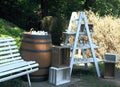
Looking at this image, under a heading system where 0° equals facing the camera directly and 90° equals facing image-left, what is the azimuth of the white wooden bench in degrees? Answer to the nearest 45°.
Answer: approximately 315°

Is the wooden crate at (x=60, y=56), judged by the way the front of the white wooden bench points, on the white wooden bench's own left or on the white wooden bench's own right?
on the white wooden bench's own left

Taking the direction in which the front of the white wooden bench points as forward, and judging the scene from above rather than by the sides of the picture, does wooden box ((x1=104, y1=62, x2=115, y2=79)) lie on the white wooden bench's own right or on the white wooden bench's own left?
on the white wooden bench's own left
